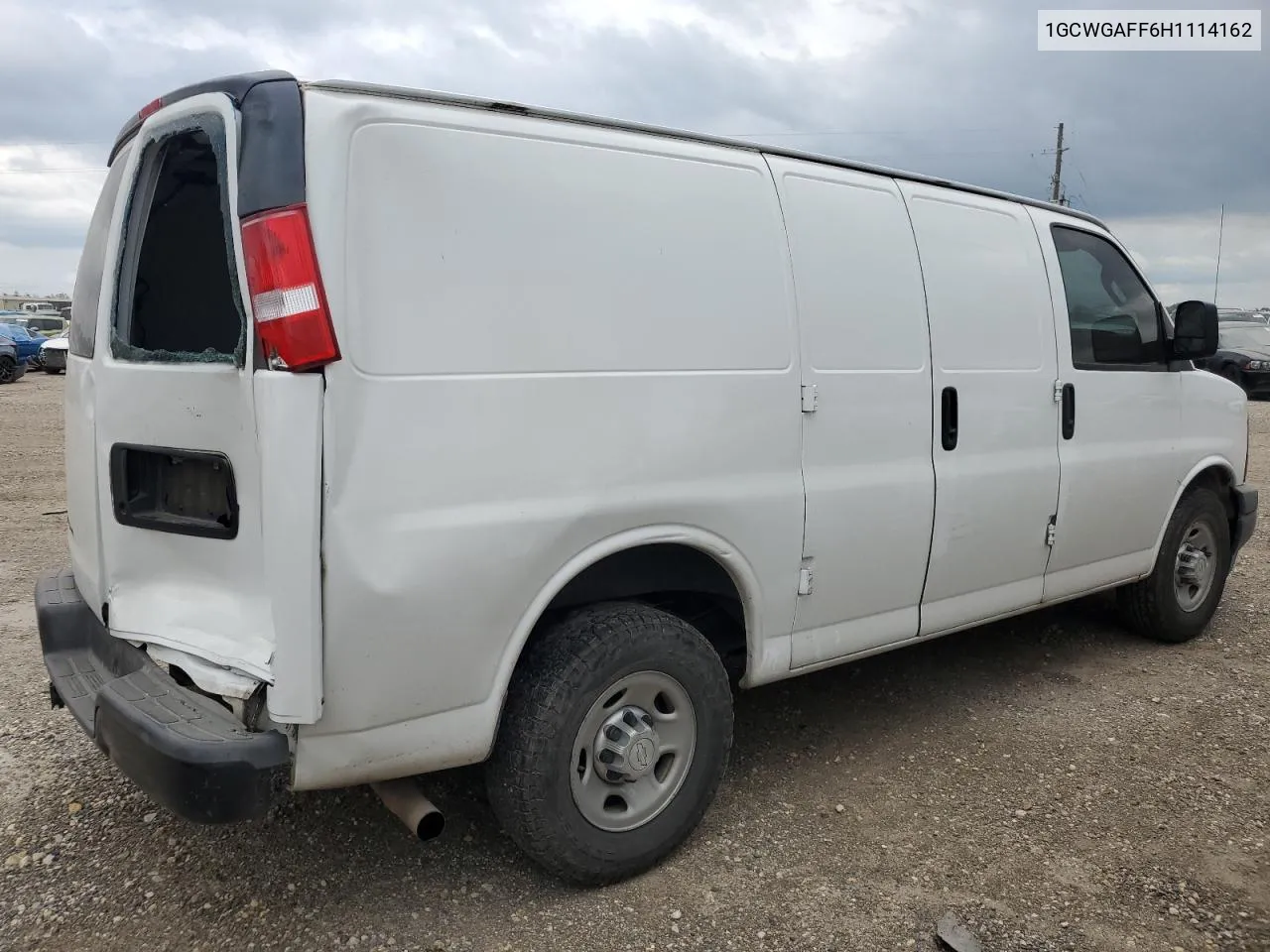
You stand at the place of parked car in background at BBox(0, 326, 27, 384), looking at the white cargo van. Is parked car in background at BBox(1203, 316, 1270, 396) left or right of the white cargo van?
left

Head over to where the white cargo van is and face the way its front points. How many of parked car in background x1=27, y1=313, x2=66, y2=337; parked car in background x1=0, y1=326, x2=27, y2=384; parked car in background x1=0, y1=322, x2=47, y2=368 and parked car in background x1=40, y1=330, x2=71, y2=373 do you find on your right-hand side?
0

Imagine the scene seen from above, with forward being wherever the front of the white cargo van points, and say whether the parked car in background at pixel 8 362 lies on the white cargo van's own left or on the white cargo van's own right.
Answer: on the white cargo van's own left

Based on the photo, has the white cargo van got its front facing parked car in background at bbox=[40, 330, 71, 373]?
no

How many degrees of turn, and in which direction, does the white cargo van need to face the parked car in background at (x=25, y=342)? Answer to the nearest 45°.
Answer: approximately 90° to its left

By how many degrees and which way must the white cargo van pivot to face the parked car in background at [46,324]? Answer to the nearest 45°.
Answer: approximately 90° to its left

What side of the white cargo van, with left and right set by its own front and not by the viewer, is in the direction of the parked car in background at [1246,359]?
front

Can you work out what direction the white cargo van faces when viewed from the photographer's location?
facing away from the viewer and to the right of the viewer
